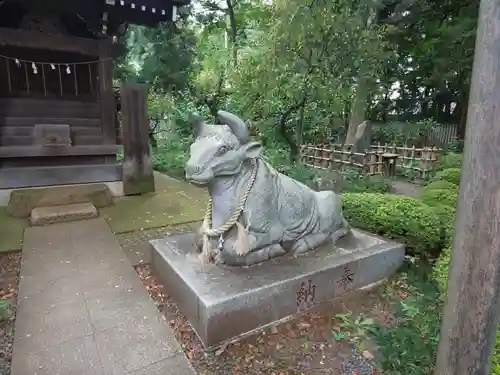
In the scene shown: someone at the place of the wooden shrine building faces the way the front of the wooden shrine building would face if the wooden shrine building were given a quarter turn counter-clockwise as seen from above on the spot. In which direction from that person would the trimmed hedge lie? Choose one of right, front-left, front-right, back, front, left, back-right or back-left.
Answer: front-right

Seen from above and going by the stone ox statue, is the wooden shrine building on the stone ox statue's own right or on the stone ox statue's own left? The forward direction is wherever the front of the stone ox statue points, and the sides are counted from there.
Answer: on the stone ox statue's own right

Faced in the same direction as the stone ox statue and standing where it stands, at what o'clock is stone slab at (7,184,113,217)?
The stone slab is roughly at 3 o'clock from the stone ox statue.

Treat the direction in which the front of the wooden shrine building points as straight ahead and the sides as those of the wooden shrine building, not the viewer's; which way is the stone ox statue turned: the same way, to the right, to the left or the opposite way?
to the right

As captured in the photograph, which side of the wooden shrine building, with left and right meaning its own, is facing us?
front

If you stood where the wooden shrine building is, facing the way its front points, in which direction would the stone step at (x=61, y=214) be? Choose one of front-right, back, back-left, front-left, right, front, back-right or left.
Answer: front

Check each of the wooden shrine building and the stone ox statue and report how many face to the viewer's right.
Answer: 0

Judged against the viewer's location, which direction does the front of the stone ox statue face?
facing the viewer and to the left of the viewer

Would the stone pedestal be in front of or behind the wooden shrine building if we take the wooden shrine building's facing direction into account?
in front
